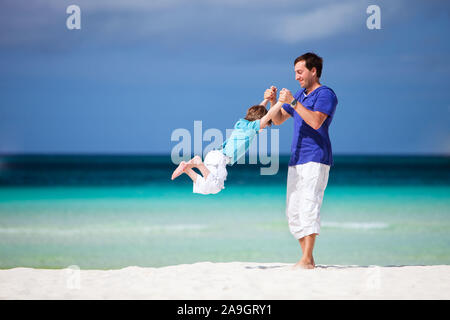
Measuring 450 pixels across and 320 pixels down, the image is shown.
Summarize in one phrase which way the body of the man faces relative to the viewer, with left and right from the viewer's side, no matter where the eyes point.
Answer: facing the viewer and to the left of the viewer
